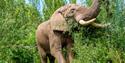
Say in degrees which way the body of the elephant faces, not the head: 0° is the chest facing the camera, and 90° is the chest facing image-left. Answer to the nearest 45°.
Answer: approximately 315°
